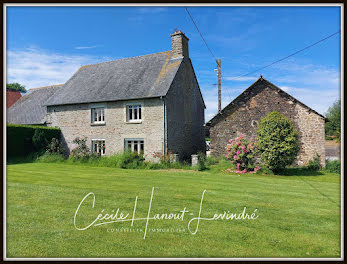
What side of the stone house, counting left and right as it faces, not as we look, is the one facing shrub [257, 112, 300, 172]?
left

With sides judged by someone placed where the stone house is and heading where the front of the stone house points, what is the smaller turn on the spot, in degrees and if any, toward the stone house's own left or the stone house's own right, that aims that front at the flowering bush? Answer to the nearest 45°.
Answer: approximately 90° to the stone house's own left

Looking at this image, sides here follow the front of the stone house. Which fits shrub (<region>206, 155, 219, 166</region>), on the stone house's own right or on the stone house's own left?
on the stone house's own left

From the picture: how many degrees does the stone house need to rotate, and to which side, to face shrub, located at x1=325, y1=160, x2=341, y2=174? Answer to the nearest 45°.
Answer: approximately 90° to its left

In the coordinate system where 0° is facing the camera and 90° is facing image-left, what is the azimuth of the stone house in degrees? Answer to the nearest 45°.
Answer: approximately 45°

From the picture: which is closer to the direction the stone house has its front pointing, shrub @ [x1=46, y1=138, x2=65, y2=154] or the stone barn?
the shrub

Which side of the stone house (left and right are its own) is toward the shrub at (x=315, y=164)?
left

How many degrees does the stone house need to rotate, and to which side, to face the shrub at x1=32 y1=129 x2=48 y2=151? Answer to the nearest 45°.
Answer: approximately 45° to its right
